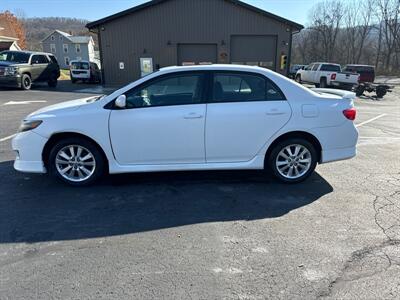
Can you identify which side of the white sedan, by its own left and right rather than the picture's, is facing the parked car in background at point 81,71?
right

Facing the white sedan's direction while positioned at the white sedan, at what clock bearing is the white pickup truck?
The white pickup truck is roughly at 4 o'clock from the white sedan.

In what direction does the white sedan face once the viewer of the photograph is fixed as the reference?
facing to the left of the viewer

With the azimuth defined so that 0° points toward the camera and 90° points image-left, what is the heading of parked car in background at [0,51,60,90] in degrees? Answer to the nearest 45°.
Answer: approximately 45°

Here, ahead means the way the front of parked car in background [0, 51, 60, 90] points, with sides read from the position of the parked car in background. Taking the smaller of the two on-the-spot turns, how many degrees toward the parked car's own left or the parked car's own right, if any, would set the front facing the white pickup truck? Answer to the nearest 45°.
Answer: approximately 135° to the parked car's own left
